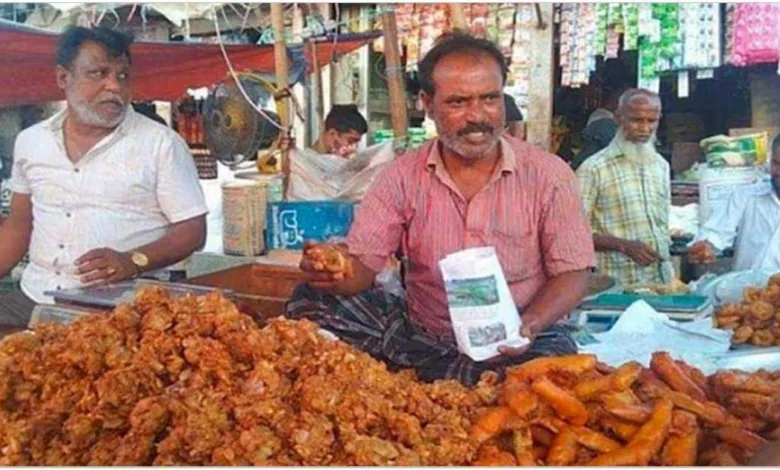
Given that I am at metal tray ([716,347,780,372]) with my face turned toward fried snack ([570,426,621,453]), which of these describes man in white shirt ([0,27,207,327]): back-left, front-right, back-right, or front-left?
front-right

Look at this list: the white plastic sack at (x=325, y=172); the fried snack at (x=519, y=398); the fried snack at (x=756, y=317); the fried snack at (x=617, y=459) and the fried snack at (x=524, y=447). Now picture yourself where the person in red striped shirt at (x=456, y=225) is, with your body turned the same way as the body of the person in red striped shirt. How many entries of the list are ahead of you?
3

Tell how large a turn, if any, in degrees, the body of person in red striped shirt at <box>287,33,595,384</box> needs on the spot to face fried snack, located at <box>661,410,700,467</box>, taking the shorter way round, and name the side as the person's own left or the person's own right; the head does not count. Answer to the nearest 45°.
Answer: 0° — they already face it

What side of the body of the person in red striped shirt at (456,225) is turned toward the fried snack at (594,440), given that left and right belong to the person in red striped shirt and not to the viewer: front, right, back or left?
front

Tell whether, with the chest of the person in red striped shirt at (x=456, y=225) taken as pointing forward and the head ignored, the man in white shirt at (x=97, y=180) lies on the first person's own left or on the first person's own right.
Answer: on the first person's own right

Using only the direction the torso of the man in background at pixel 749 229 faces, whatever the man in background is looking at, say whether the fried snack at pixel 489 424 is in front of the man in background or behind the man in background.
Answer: in front

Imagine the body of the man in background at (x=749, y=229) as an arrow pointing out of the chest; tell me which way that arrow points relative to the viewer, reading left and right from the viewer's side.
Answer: facing the viewer and to the left of the viewer

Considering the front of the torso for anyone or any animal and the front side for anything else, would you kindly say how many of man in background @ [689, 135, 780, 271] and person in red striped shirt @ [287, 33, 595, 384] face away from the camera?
0

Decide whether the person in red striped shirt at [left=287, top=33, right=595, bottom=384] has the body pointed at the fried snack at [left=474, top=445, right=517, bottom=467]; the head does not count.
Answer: yes

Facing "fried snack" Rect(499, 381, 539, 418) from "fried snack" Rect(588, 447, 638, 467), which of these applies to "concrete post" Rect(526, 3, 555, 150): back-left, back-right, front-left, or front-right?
front-right

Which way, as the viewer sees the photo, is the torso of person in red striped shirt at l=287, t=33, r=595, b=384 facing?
toward the camera

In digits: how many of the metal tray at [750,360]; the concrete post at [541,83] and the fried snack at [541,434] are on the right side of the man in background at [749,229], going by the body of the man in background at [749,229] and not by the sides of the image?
1

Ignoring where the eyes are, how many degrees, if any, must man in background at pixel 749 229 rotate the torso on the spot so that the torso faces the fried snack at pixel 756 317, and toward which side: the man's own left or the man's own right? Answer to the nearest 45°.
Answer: approximately 45° to the man's own left

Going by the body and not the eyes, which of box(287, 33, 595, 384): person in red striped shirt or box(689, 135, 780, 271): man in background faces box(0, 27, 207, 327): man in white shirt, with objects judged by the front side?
the man in background

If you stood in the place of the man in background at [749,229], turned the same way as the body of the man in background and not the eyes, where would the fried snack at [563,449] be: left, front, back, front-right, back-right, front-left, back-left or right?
front-left

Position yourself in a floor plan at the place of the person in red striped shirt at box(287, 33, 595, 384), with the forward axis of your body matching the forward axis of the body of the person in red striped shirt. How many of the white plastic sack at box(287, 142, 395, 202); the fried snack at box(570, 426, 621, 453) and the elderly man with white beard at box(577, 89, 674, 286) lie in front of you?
1

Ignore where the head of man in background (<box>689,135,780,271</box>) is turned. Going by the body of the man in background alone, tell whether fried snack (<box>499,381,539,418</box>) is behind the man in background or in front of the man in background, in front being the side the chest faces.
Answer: in front

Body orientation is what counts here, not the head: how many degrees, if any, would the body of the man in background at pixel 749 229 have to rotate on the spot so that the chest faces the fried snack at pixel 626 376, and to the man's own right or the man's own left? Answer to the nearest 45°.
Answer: approximately 45° to the man's own left

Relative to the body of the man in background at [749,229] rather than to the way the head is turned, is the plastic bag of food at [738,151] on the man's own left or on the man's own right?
on the man's own right

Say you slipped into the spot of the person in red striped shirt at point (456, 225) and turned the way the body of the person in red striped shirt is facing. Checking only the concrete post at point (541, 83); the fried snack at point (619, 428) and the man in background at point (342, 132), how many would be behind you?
2

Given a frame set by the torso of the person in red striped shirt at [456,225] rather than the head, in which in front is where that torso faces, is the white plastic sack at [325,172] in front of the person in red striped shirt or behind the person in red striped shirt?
behind
